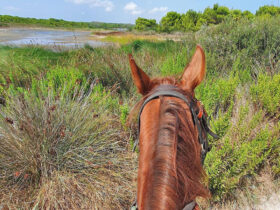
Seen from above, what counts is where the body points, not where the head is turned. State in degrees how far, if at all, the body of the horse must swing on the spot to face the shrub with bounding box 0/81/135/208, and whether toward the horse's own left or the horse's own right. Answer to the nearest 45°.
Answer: approximately 45° to the horse's own left

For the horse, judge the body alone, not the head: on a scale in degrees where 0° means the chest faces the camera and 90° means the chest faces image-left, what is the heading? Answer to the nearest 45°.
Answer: approximately 180°

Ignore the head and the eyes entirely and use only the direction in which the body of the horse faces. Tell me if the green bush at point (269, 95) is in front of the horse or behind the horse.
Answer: in front
